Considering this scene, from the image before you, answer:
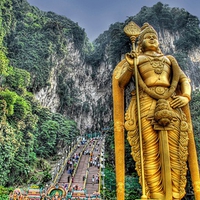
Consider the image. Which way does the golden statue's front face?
toward the camera

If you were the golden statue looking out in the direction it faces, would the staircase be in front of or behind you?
behind
